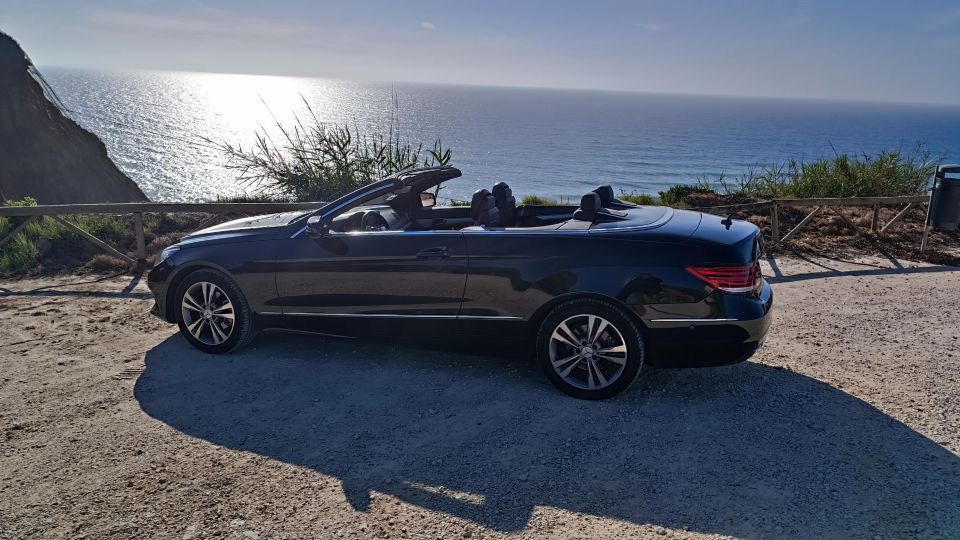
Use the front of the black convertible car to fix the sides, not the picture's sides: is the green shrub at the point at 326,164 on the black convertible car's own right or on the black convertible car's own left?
on the black convertible car's own right

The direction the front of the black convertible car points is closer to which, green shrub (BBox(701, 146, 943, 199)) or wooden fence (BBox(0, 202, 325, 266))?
the wooden fence

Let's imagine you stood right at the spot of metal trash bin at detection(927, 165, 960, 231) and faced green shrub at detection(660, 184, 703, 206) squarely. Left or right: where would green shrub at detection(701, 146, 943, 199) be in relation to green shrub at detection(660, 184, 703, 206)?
right

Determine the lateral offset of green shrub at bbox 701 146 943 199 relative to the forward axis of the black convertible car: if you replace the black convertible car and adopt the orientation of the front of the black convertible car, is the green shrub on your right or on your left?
on your right

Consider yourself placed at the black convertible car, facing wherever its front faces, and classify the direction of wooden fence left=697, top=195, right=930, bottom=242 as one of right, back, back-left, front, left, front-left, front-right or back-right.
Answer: back-right

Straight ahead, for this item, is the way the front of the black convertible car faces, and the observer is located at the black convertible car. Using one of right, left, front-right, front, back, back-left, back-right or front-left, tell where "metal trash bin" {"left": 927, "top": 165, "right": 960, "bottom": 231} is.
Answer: back-right

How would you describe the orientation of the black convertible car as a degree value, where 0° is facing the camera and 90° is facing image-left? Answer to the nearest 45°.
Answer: approximately 90°

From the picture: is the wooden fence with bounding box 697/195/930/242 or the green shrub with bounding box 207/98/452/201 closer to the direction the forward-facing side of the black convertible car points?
the green shrub

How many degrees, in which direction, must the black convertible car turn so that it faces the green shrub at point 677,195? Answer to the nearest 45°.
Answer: approximately 135° to its right
